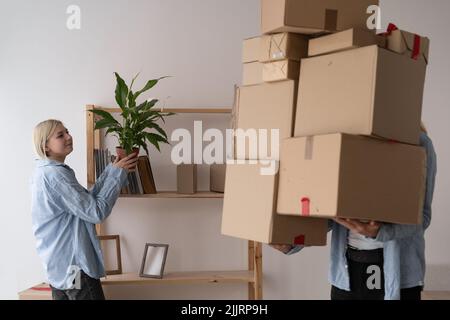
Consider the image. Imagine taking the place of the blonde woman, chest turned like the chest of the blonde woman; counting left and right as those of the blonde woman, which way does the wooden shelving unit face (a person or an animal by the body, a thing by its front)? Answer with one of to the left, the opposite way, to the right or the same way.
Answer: to the right

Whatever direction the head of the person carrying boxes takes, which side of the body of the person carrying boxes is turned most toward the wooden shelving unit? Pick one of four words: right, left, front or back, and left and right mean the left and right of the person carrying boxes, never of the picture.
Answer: right

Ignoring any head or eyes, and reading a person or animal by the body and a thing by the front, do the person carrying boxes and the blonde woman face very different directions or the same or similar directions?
very different directions

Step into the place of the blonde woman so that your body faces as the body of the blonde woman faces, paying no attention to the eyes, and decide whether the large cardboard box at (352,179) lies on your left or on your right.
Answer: on your right

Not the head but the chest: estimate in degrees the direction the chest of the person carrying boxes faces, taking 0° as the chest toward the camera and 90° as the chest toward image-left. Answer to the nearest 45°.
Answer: approximately 45°

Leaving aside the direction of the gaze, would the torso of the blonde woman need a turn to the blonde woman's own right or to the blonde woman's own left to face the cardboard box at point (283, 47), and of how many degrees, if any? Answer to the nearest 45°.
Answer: approximately 45° to the blonde woman's own right

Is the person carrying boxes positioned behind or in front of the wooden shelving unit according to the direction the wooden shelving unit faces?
in front

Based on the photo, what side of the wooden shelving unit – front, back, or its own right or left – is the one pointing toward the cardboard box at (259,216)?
front

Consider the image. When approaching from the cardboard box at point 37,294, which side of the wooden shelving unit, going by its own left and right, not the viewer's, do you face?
right

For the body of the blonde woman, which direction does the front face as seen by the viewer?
to the viewer's right

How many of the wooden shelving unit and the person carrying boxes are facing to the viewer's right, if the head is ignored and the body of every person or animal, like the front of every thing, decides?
0
